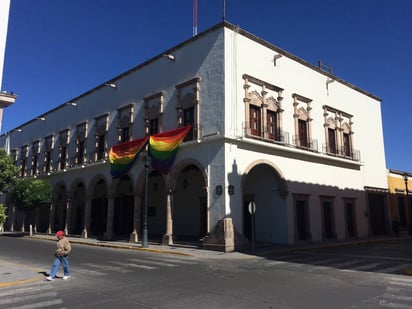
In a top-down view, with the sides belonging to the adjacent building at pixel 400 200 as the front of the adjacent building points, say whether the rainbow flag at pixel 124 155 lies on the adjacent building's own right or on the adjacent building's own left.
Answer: on the adjacent building's own right

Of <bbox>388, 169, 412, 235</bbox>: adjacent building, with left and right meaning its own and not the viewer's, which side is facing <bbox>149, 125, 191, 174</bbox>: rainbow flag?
right

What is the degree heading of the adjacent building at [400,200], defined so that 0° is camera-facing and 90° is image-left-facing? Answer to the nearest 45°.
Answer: approximately 315°

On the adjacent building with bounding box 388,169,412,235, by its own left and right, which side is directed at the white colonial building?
right

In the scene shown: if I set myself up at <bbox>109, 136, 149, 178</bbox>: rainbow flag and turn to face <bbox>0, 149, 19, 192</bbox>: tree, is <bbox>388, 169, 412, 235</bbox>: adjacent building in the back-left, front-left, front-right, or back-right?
back-right
